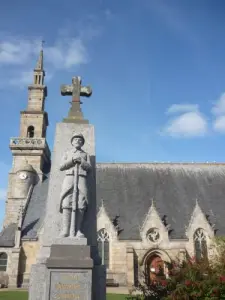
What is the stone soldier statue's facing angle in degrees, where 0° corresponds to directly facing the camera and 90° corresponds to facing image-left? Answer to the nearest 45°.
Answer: approximately 0°

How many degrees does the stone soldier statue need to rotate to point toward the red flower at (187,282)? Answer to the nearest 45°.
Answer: approximately 135° to its left

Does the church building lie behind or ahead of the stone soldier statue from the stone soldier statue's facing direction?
behind

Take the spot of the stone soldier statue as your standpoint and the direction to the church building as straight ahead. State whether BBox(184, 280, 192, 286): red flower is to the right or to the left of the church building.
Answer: right

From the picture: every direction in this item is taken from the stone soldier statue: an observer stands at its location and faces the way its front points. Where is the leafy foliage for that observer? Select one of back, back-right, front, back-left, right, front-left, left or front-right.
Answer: back-left
